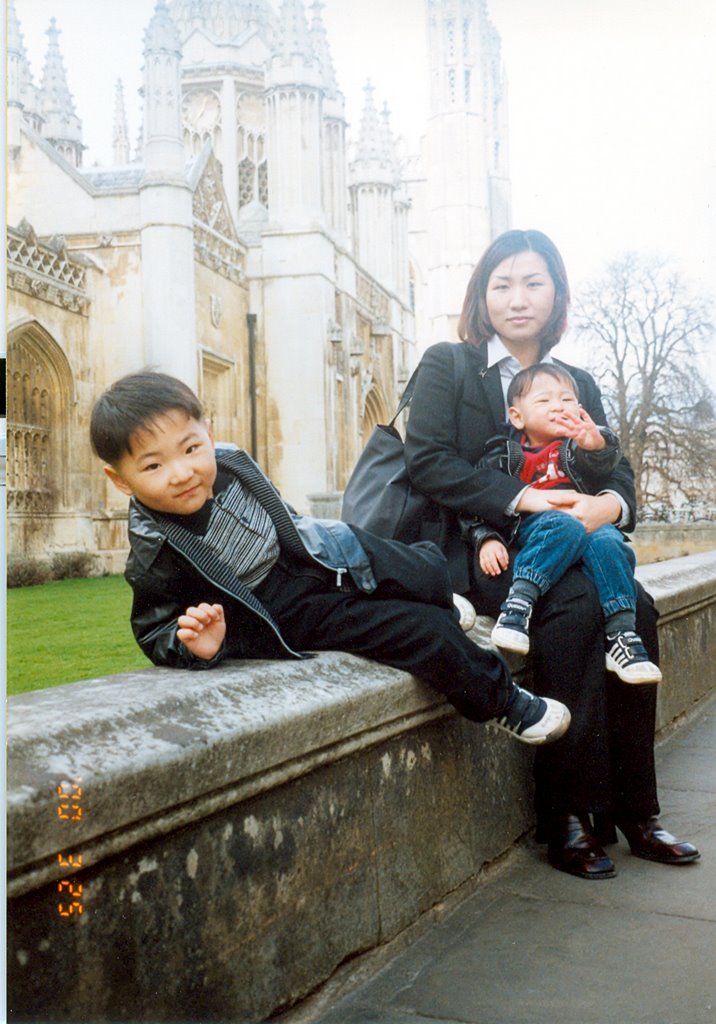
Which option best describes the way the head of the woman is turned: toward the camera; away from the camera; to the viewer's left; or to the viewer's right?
toward the camera

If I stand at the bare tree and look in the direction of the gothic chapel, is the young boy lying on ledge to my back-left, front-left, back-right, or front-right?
front-left

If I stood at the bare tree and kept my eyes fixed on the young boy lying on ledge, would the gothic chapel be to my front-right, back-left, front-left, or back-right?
front-right

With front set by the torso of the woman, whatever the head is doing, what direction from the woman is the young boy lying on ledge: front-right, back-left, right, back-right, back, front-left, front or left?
right

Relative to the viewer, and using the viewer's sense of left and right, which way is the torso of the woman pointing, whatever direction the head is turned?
facing the viewer and to the right of the viewer
